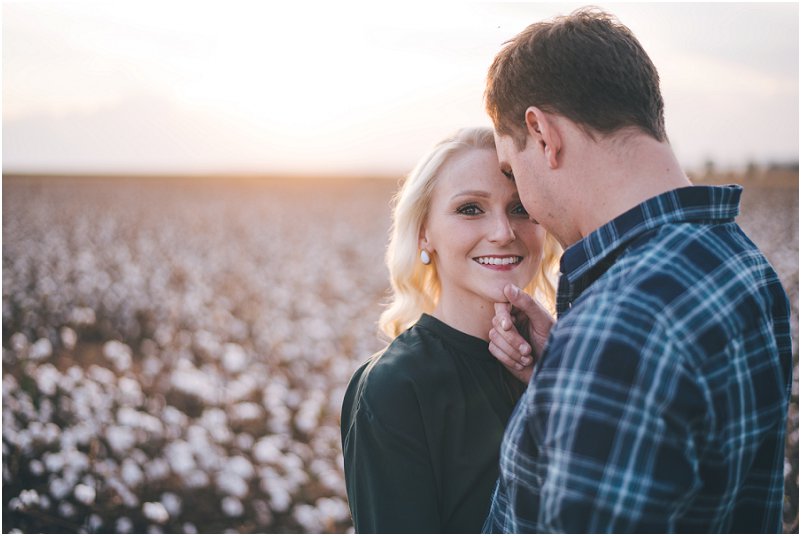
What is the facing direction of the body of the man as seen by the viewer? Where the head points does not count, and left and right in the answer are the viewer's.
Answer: facing away from the viewer and to the left of the viewer

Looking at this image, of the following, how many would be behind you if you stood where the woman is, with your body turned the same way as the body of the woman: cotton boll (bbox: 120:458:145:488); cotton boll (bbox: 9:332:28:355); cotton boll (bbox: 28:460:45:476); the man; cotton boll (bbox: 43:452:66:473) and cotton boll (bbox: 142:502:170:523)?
5

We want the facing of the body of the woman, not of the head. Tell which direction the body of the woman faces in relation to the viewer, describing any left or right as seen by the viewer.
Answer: facing the viewer and to the right of the viewer

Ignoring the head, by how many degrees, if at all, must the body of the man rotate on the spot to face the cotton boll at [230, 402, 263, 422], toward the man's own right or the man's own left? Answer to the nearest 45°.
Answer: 0° — they already face it

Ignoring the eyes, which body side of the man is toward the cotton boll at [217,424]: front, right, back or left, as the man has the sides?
front

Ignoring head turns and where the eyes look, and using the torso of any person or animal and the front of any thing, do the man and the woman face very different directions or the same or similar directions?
very different directions

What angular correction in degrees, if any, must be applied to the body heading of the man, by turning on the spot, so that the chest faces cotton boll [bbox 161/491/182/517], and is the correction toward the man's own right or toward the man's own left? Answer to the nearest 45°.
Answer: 0° — they already face it

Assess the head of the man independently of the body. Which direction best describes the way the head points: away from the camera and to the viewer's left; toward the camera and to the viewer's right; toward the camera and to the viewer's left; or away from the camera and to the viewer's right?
away from the camera and to the viewer's left

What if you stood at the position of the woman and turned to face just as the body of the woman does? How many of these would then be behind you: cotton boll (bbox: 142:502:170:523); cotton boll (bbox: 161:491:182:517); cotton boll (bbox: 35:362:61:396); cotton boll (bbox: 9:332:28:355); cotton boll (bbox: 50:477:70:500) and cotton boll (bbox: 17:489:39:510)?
6
